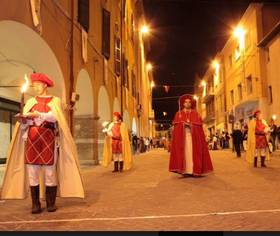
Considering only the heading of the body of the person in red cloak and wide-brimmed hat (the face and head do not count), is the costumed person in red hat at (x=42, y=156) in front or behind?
in front

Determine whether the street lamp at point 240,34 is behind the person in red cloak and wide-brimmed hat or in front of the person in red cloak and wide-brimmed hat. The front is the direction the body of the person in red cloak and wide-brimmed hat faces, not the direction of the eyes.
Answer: behind

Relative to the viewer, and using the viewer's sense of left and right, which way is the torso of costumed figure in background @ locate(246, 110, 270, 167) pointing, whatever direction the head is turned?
facing the viewer and to the right of the viewer

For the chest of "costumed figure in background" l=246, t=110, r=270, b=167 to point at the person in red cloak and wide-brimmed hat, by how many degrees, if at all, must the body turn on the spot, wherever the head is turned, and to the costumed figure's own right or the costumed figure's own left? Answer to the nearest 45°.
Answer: approximately 90° to the costumed figure's own right

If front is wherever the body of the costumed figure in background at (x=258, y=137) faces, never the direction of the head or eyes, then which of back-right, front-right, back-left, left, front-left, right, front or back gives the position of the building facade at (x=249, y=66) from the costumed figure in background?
back-left

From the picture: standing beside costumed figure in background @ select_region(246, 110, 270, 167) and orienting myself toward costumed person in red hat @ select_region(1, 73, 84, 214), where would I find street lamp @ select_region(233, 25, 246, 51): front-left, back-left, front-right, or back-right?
back-right

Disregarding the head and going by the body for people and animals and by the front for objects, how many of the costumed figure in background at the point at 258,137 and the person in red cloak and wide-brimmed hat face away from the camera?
0

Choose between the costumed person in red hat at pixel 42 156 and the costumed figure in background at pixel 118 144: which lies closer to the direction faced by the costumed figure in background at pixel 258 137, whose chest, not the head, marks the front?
the costumed person in red hat

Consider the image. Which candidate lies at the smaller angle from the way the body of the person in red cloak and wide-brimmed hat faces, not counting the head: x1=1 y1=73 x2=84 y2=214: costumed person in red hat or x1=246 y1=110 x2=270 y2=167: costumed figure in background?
the costumed person in red hat

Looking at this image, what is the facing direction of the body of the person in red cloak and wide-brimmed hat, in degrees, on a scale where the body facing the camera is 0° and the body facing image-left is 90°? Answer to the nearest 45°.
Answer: approximately 0°
